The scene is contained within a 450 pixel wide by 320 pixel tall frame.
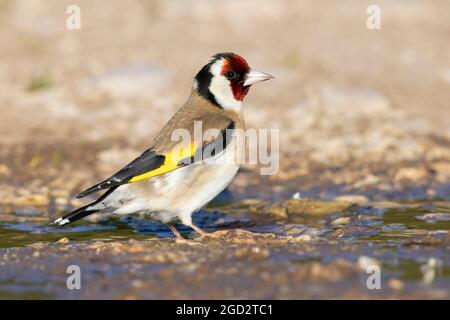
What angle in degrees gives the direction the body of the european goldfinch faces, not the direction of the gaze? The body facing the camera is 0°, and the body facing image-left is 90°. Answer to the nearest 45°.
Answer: approximately 270°
